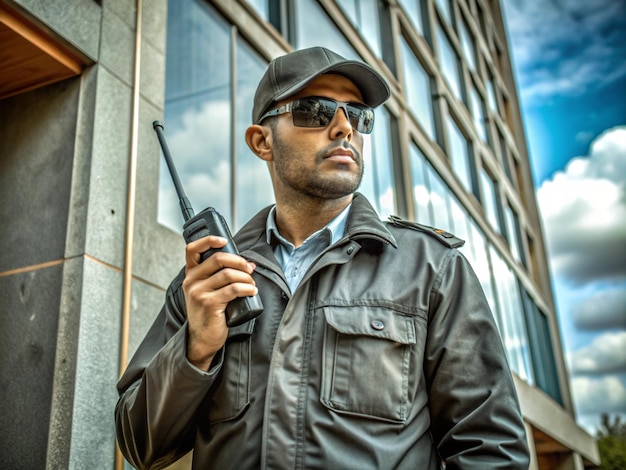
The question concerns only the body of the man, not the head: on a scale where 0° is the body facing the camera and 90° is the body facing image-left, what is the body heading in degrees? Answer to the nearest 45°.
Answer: approximately 0°

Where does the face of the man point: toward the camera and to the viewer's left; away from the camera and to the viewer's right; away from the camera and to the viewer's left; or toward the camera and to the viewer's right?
toward the camera and to the viewer's right
